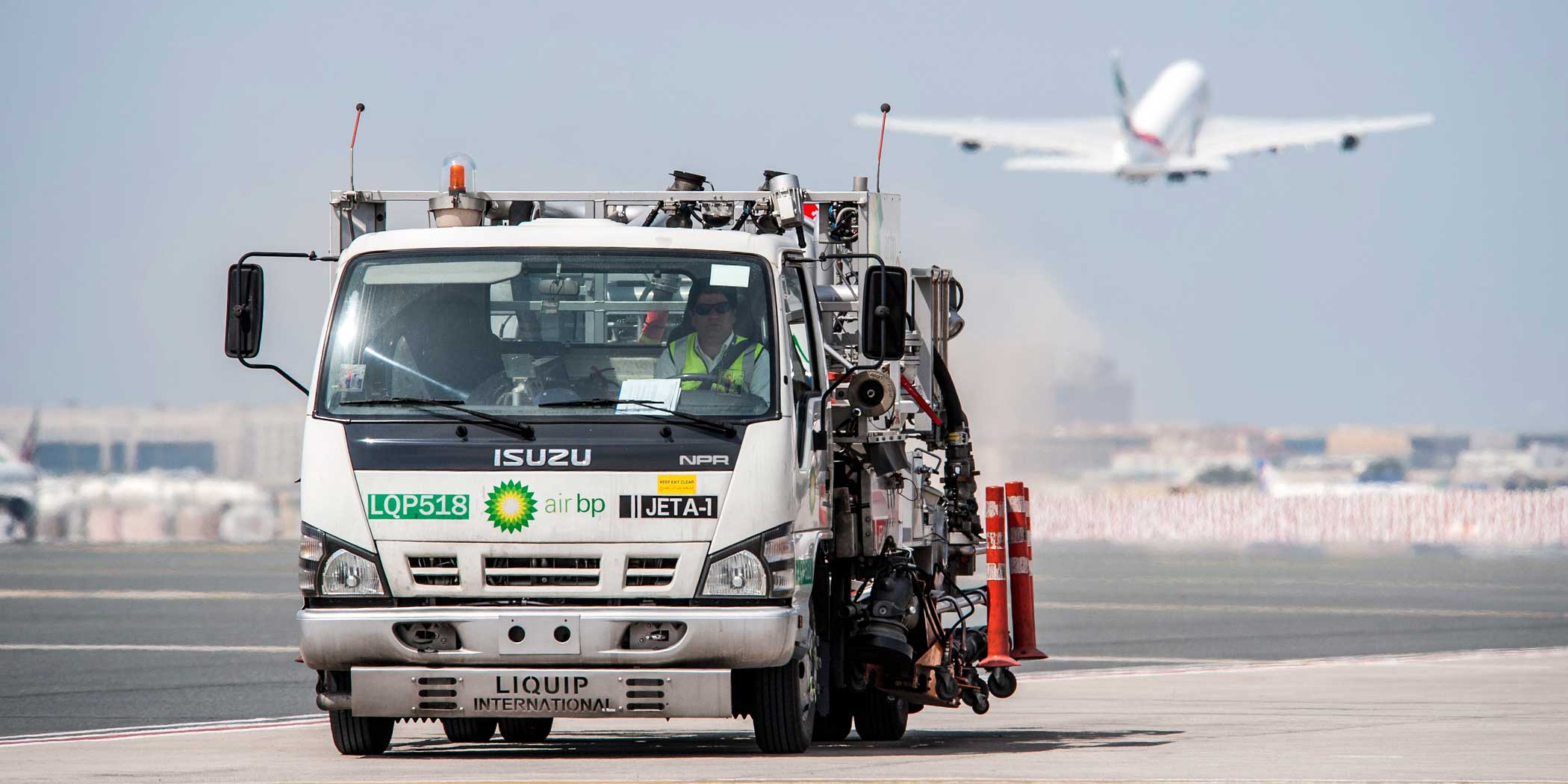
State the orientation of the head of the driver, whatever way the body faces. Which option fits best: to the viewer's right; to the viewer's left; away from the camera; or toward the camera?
toward the camera

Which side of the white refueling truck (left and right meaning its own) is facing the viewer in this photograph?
front

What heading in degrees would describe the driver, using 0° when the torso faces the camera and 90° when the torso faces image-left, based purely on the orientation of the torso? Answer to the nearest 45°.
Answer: approximately 0°
